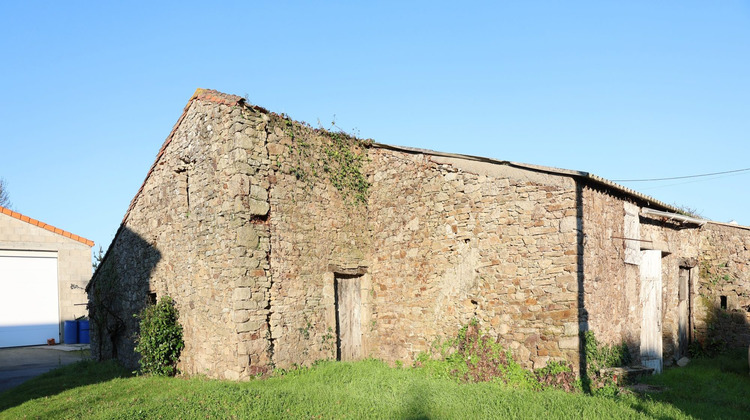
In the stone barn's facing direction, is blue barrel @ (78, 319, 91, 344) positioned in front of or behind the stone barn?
behind

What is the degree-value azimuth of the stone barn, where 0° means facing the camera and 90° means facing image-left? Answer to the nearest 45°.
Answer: approximately 315°

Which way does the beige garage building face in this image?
toward the camera

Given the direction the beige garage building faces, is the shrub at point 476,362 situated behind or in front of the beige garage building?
in front

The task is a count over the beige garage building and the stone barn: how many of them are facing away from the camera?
0

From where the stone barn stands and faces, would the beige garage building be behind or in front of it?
behind
